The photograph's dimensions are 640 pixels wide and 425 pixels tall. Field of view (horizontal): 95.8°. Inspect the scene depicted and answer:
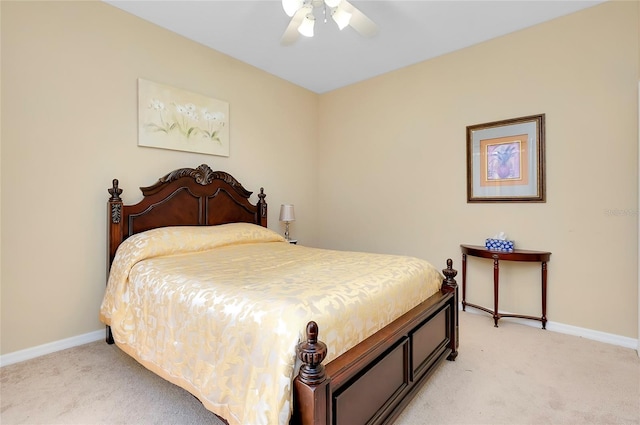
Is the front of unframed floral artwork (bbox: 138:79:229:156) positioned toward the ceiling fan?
yes

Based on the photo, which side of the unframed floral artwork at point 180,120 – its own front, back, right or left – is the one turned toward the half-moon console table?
front

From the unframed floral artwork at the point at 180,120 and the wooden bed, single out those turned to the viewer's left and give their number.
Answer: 0

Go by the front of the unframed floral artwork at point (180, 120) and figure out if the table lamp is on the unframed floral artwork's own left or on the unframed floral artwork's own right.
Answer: on the unframed floral artwork's own left

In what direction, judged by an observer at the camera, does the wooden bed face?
facing the viewer and to the right of the viewer

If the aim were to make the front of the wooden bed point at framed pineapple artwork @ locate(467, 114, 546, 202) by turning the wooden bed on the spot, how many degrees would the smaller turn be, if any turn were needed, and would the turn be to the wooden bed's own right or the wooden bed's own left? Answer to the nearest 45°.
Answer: approximately 90° to the wooden bed's own left

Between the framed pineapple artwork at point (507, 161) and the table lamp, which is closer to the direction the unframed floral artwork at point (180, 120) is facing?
the framed pineapple artwork

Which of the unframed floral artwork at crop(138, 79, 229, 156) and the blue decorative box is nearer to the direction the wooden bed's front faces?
the blue decorative box

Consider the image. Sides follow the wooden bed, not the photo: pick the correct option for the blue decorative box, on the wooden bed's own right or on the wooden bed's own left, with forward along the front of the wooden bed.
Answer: on the wooden bed's own left

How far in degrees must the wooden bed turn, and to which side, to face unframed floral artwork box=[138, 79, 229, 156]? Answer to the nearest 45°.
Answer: approximately 180°
